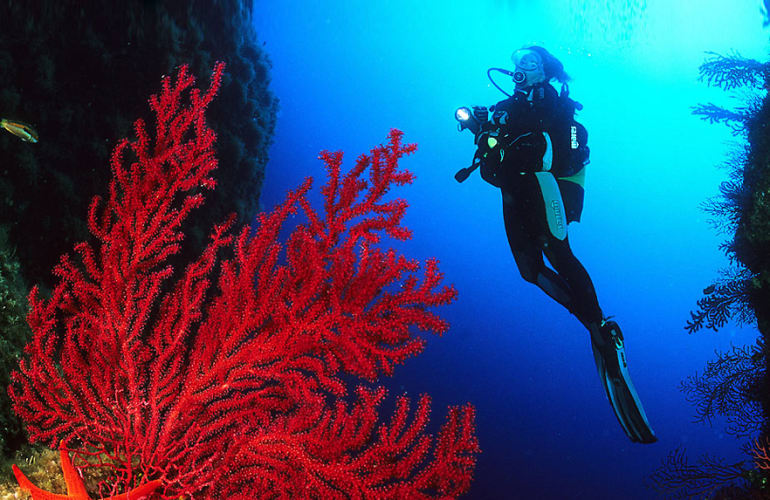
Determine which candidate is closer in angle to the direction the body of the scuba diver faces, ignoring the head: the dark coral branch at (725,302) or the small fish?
the small fish

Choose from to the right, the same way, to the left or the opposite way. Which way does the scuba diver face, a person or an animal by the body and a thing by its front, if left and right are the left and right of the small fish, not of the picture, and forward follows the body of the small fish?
the opposite way

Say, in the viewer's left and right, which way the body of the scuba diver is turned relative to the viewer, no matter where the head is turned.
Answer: facing the viewer and to the left of the viewer

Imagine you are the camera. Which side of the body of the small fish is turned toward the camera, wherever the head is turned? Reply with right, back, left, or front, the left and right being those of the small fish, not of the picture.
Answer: right

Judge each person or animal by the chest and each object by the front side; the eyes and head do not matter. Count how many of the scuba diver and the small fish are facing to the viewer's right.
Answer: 1

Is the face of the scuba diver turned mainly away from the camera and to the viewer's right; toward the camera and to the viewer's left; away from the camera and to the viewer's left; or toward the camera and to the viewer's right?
toward the camera and to the viewer's left
